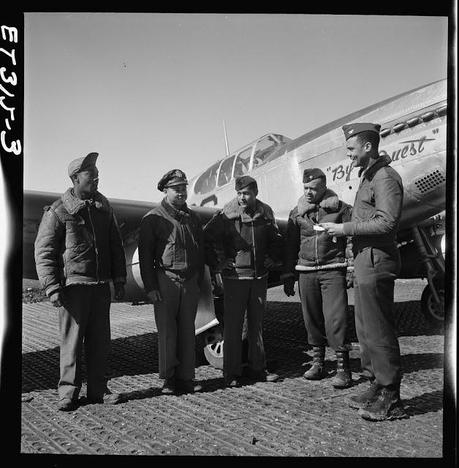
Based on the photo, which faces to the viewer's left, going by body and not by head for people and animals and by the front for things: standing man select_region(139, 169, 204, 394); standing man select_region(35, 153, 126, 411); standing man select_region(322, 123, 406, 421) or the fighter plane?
standing man select_region(322, 123, 406, 421)

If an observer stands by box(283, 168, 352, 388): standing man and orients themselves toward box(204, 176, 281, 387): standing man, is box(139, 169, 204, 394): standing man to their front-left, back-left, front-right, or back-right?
front-left

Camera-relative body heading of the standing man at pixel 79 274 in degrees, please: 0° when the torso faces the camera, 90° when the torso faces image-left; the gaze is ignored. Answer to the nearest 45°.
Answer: approximately 315°

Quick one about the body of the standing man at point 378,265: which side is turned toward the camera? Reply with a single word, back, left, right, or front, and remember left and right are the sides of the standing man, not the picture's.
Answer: left

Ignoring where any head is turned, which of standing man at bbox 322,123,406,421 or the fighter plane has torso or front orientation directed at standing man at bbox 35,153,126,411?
standing man at bbox 322,123,406,421

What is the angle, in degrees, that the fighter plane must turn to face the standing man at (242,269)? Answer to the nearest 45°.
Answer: approximately 90° to its right

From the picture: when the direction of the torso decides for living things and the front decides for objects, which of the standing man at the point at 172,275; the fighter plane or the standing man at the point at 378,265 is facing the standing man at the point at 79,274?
the standing man at the point at 378,265

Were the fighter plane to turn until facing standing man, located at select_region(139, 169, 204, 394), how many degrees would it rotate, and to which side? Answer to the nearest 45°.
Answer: approximately 90° to its right

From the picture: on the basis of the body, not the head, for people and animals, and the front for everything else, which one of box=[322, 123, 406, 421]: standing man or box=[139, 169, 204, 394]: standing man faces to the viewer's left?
box=[322, 123, 406, 421]: standing man

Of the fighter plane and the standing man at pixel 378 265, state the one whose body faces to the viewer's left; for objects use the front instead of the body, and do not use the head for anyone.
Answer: the standing man

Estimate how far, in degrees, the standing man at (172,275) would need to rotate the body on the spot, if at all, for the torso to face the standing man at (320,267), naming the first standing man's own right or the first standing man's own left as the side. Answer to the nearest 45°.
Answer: approximately 45° to the first standing man's own left

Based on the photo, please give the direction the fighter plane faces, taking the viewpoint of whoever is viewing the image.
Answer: facing the viewer and to the right of the viewer

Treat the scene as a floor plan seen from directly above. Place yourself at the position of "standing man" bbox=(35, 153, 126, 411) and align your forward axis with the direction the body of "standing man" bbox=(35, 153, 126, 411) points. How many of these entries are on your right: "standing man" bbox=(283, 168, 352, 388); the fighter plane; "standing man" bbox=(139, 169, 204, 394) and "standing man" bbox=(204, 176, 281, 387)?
0

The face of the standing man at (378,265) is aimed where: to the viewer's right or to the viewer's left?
to the viewer's left

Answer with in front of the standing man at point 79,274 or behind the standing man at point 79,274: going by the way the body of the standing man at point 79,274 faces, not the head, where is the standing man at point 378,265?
in front

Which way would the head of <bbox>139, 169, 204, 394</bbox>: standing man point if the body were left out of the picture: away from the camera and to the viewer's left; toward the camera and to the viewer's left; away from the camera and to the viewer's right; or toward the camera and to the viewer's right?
toward the camera and to the viewer's right
